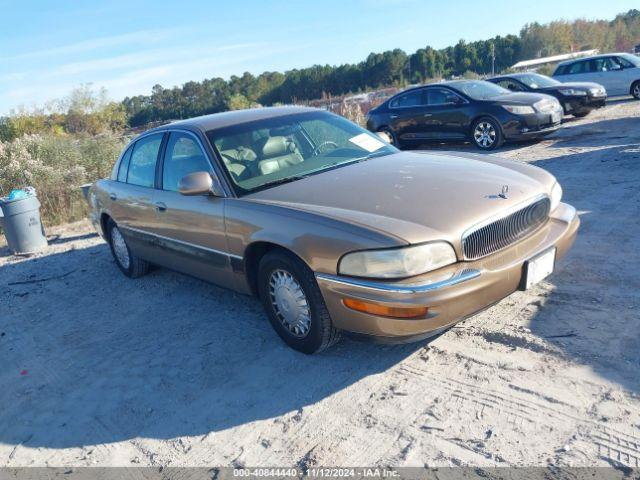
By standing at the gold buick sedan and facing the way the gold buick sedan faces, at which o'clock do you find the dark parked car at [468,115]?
The dark parked car is roughly at 8 o'clock from the gold buick sedan.

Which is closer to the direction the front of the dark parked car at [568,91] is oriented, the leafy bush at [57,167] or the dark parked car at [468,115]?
the dark parked car

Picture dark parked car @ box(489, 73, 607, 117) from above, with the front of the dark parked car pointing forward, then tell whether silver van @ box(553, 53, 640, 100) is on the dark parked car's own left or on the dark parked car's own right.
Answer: on the dark parked car's own left

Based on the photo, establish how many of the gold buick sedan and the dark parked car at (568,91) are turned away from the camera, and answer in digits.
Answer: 0

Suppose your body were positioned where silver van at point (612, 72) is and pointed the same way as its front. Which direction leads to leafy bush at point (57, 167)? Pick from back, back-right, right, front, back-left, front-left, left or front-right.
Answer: right

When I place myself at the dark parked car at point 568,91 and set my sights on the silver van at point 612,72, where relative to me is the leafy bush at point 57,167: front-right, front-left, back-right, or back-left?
back-left

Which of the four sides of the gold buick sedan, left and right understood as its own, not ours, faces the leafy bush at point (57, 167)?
back

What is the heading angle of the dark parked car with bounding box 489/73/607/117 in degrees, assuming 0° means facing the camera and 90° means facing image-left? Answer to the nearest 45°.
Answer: approximately 315°

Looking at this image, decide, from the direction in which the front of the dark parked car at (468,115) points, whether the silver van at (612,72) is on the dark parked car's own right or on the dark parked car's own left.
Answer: on the dark parked car's own left

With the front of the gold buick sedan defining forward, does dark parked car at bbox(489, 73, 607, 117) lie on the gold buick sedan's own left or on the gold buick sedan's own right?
on the gold buick sedan's own left

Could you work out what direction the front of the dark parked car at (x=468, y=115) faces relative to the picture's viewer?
facing the viewer and to the right of the viewer

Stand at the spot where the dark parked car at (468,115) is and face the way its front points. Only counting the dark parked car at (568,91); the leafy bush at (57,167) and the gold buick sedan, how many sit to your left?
1
